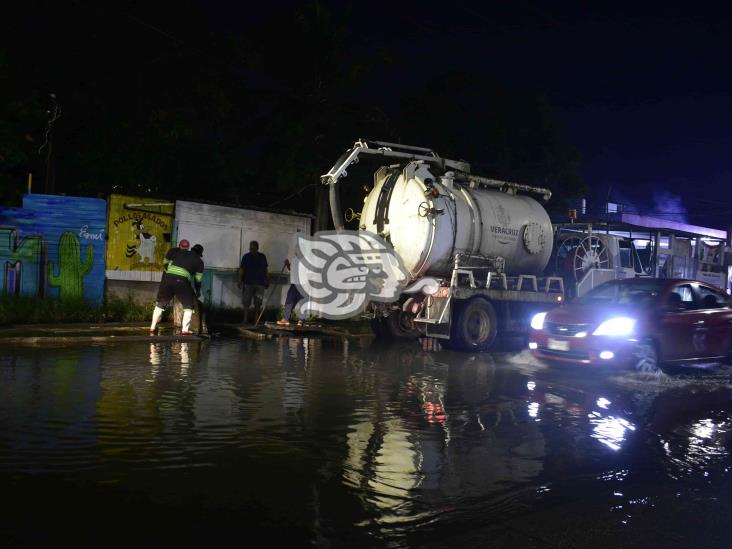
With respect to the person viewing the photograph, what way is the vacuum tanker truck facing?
facing away from the viewer and to the right of the viewer

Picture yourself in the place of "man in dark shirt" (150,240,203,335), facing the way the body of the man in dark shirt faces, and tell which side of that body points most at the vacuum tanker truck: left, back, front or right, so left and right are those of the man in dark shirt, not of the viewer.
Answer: right

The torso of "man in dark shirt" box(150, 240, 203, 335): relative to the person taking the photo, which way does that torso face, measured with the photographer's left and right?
facing away from the viewer

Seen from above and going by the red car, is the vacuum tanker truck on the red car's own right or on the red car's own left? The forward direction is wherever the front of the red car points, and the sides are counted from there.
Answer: on the red car's own right

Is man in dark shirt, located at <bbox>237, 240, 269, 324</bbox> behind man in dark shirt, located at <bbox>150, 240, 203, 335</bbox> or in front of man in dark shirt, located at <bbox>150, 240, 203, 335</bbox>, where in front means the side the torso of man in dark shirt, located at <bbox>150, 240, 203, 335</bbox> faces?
in front

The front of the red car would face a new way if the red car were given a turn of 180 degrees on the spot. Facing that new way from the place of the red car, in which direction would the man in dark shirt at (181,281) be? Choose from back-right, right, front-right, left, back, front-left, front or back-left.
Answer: back-left

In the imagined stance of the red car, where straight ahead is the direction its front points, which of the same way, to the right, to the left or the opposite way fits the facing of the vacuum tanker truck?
the opposite way

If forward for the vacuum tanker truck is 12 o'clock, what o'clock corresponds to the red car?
The red car is roughly at 3 o'clock from the vacuum tanker truck.

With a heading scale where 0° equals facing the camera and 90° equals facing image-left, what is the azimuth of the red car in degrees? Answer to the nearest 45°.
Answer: approximately 45°

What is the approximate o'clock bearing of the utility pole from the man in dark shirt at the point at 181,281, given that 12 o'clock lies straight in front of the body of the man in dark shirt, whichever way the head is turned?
The utility pole is roughly at 11 o'clock from the man in dark shirt.

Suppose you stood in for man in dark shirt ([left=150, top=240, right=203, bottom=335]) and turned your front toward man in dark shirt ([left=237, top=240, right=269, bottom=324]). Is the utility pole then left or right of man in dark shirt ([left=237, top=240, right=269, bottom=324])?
left

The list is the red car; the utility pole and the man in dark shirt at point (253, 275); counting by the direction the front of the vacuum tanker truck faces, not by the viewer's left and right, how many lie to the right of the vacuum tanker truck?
1
